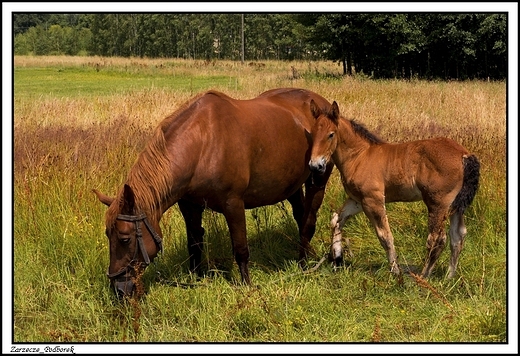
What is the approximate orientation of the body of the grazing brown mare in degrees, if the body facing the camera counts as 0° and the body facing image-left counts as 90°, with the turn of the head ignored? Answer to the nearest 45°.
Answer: approximately 45°
